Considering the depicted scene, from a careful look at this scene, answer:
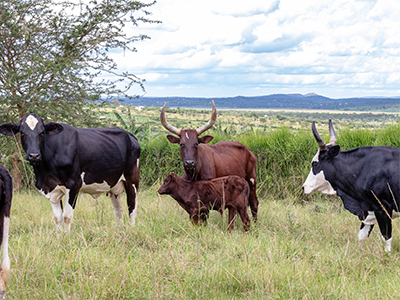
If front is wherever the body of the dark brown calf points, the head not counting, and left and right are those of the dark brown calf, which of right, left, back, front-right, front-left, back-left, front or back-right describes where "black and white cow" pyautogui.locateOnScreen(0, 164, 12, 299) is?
front-left

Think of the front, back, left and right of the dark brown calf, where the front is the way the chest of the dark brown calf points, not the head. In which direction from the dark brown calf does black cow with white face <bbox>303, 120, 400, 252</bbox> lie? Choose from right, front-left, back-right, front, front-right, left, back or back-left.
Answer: back

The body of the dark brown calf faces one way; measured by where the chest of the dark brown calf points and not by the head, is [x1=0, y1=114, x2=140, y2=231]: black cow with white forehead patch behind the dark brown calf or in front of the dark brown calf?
in front

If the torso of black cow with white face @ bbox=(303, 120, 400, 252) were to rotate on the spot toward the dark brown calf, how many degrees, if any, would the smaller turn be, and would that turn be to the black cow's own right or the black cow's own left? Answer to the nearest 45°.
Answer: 0° — it already faces it

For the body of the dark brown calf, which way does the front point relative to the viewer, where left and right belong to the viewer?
facing to the left of the viewer

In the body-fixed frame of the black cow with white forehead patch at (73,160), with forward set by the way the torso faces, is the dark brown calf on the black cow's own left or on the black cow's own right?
on the black cow's own left

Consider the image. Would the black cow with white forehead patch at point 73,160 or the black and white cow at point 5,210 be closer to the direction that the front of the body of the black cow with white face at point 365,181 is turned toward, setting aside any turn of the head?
the black cow with white forehead patch

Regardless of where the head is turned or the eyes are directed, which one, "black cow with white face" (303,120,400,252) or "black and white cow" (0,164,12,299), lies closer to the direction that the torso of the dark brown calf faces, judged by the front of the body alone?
the black and white cow

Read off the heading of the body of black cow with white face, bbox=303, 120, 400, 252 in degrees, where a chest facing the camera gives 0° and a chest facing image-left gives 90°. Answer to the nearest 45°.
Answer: approximately 90°

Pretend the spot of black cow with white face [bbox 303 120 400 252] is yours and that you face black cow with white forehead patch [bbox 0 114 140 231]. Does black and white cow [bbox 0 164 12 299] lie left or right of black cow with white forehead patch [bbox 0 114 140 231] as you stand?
left

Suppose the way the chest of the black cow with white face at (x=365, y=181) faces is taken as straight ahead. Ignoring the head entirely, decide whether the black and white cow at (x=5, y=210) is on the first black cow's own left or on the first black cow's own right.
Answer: on the first black cow's own left
